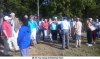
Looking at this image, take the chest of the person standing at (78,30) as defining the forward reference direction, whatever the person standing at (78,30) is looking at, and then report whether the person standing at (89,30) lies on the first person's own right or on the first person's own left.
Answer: on the first person's own right

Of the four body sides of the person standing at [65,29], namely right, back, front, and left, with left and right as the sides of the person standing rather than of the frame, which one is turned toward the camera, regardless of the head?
back

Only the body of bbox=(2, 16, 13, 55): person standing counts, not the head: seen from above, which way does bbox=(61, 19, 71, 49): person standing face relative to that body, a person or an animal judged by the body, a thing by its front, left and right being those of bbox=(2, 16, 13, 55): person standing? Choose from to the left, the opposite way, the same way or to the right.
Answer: to the left

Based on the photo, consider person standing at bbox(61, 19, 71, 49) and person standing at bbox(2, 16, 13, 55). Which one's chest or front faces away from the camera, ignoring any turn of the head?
person standing at bbox(61, 19, 71, 49)

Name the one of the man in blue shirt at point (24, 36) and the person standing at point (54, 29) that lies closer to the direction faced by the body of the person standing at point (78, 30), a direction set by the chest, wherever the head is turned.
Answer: the person standing

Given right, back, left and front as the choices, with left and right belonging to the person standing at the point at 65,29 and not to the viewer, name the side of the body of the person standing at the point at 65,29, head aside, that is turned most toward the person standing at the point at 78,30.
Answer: right

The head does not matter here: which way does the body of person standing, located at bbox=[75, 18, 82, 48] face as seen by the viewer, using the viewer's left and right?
facing away from the viewer and to the left of the viewer
